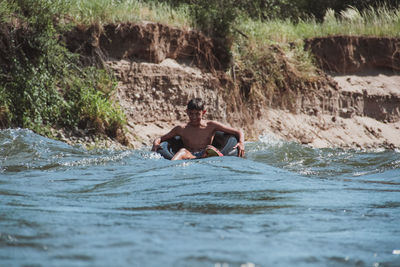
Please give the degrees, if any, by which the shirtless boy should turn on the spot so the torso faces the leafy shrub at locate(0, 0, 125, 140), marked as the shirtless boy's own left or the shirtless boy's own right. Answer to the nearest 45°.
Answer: approximately 135° to the shirtless boy's own right

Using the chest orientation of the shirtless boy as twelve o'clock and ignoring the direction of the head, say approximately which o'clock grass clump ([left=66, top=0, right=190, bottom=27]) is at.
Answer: The grass clump is roughly at 5 o'clock from the shirtless boy.

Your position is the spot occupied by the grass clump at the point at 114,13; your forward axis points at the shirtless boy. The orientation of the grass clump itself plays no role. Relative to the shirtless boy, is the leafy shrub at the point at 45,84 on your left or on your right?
right

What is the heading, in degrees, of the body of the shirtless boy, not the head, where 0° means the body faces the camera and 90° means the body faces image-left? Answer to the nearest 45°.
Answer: approximately 0°
